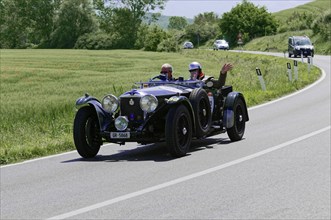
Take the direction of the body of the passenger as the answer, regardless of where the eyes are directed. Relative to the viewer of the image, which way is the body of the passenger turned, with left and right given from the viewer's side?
facing the viewer and to the left of the viewer
